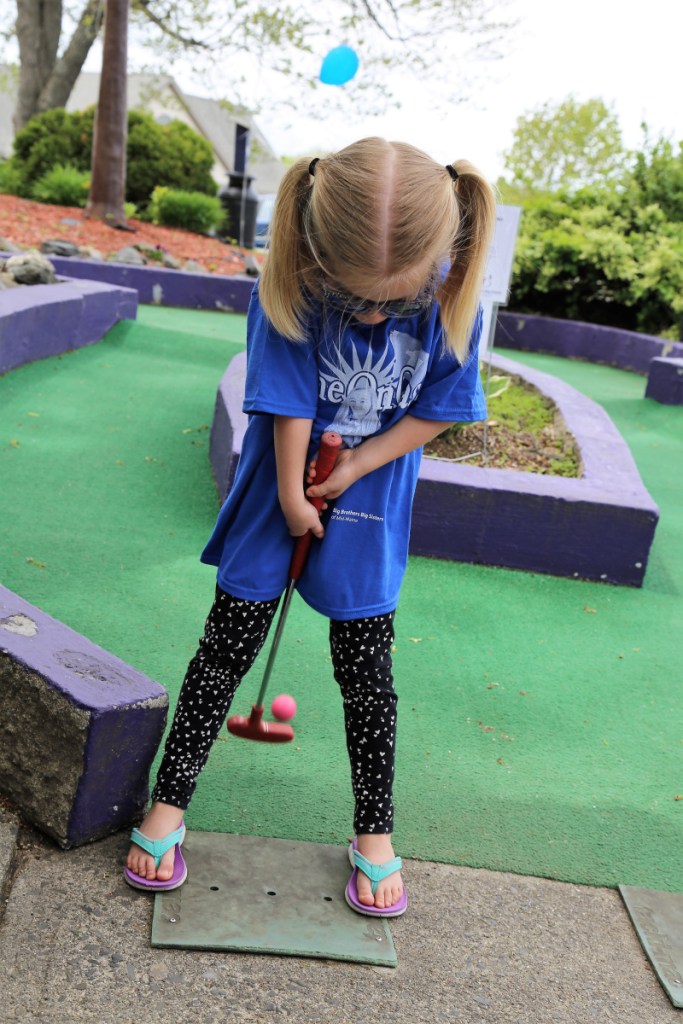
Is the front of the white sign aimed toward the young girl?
yes

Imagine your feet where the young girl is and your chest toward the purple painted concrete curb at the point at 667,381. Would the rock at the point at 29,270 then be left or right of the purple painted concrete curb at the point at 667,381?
left

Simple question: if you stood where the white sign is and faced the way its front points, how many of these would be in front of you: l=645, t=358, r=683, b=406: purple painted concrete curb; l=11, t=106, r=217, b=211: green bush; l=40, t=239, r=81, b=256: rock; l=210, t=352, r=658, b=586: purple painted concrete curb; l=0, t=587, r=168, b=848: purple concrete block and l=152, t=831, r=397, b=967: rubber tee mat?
3

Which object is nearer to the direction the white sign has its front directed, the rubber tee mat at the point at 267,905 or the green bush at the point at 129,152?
the rubber tee mat

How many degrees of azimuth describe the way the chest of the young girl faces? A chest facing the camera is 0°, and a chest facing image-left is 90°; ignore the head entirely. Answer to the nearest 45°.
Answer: approximately 0°

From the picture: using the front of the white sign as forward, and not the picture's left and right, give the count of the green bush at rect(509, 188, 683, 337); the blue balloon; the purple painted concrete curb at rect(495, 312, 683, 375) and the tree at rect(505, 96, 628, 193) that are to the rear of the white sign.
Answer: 4

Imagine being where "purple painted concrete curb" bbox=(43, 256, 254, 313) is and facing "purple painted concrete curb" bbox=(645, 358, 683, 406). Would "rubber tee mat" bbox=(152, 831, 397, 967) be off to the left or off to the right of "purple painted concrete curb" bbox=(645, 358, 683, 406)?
right

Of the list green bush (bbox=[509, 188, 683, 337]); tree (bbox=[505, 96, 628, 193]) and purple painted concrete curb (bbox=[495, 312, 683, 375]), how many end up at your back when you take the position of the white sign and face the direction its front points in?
3

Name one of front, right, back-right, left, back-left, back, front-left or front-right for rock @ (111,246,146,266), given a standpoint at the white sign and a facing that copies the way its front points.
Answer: back-right

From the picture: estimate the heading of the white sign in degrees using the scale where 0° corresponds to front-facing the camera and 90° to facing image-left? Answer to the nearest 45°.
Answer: approximately 0°

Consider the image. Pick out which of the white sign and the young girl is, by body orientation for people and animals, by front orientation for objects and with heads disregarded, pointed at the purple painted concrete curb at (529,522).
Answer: the white sign

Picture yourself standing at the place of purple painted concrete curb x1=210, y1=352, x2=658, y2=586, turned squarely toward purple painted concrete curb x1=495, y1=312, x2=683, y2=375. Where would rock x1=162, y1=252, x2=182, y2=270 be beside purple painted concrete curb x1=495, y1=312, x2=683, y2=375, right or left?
left

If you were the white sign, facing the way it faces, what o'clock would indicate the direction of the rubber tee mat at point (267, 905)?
The rubber tee mat is roughly at 12 o'clock from the white sign.

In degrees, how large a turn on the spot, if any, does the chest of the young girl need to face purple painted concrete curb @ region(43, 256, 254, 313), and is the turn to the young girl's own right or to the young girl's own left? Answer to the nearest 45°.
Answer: approximately 180°
